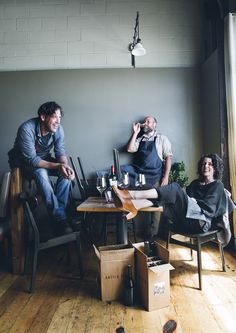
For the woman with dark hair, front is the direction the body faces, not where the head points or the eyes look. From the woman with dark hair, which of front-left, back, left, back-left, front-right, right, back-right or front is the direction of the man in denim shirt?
front-right

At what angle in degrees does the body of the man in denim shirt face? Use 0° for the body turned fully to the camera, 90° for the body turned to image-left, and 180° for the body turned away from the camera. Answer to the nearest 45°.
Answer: approximately 315°

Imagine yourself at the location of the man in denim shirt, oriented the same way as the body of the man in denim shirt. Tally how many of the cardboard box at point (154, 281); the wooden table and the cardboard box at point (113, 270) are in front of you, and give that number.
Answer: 3

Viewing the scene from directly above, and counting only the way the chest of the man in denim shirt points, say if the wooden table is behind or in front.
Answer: in front

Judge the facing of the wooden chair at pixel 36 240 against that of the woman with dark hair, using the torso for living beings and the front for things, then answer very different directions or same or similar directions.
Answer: very different directions

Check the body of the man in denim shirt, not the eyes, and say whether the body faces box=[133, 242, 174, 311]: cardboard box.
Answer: yes

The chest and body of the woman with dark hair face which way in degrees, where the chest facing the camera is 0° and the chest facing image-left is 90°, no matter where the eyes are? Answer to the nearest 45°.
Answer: approximately 45°

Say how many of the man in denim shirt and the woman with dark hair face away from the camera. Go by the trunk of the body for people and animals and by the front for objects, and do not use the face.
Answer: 0
